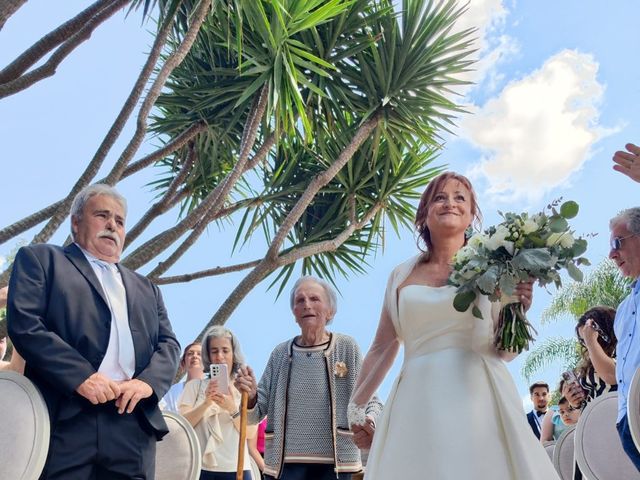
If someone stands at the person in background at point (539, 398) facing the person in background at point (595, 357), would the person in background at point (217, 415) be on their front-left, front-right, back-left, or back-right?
front-right

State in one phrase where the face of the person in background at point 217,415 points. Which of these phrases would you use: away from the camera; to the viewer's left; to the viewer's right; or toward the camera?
toward the camera

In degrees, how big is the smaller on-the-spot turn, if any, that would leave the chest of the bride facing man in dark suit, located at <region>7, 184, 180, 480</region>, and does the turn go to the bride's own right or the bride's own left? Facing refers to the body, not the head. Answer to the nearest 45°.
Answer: approximately 90° to the bride's own right

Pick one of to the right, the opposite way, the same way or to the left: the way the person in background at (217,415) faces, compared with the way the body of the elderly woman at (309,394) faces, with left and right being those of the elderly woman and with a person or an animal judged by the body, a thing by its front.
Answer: the same way

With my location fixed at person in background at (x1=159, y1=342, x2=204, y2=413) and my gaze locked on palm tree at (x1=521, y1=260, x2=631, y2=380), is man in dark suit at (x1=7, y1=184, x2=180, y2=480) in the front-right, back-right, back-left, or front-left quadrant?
back-right

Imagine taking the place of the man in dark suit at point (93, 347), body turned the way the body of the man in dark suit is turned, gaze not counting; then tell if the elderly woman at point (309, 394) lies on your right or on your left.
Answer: on your left

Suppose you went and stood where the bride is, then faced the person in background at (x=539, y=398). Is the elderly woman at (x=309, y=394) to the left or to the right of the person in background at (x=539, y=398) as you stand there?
left

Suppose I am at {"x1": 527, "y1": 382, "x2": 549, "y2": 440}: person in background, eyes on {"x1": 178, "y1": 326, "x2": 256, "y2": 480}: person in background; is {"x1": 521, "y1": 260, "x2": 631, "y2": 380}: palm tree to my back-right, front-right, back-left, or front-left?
back-right

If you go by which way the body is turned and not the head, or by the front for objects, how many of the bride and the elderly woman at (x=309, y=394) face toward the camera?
2

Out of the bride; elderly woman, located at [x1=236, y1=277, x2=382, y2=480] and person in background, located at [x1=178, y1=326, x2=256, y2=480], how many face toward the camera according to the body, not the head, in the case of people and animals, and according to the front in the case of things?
3

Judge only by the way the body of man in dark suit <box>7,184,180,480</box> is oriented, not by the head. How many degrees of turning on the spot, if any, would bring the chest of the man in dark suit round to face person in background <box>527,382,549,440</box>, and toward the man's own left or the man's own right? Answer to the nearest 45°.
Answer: approximately 90° to the man's own left

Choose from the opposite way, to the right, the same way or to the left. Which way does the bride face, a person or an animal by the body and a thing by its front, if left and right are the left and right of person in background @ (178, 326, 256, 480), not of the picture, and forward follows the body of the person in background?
the same way

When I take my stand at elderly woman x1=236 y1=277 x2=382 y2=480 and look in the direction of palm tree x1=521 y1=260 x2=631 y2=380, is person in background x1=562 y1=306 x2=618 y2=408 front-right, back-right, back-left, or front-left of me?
front-right

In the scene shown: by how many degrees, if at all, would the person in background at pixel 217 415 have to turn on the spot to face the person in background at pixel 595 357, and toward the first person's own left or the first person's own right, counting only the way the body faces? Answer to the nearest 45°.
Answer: approximately 90° to the first person's own left

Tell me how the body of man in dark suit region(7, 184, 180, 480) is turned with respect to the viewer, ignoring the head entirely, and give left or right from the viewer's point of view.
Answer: facing the viewer and to the right of the viewer

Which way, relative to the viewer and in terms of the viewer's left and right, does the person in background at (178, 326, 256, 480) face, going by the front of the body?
facing the viewer

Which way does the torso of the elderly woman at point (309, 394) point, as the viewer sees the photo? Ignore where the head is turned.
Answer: toward the camera
